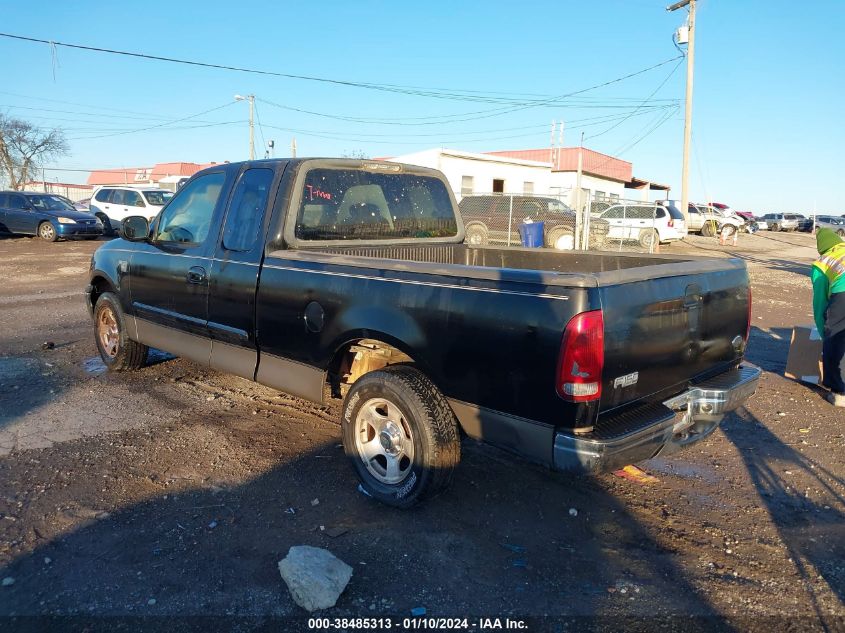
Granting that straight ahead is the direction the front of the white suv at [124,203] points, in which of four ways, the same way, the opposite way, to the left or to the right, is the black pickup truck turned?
the opposite way

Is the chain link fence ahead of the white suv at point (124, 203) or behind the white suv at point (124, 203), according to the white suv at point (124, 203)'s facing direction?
ahead

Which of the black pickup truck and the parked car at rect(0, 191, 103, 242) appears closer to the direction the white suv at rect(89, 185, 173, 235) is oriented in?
the black pickup truck

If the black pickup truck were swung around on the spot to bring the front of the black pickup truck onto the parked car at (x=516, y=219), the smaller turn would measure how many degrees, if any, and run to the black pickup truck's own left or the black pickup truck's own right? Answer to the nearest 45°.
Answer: approximately 45° to the black pickup truck's own right

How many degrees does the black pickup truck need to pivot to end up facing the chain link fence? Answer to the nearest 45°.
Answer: approximately 45° to its right

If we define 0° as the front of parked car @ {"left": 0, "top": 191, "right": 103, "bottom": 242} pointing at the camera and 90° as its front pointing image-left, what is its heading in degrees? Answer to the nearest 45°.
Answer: approximately 315°

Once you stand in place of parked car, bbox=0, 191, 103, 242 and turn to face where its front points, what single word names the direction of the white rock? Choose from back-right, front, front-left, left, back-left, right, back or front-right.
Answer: front-right

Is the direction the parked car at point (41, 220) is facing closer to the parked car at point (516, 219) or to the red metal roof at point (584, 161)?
the parked car

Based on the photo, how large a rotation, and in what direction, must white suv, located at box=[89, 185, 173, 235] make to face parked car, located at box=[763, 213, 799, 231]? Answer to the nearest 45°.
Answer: approximately 45° to its left

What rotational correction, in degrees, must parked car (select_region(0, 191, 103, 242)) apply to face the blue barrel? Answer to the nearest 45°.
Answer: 0° — it already faces it

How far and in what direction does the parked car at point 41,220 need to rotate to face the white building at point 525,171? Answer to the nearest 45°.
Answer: approximately 45° to its left

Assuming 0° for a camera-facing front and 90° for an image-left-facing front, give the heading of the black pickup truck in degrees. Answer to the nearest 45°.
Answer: approximately 135°
